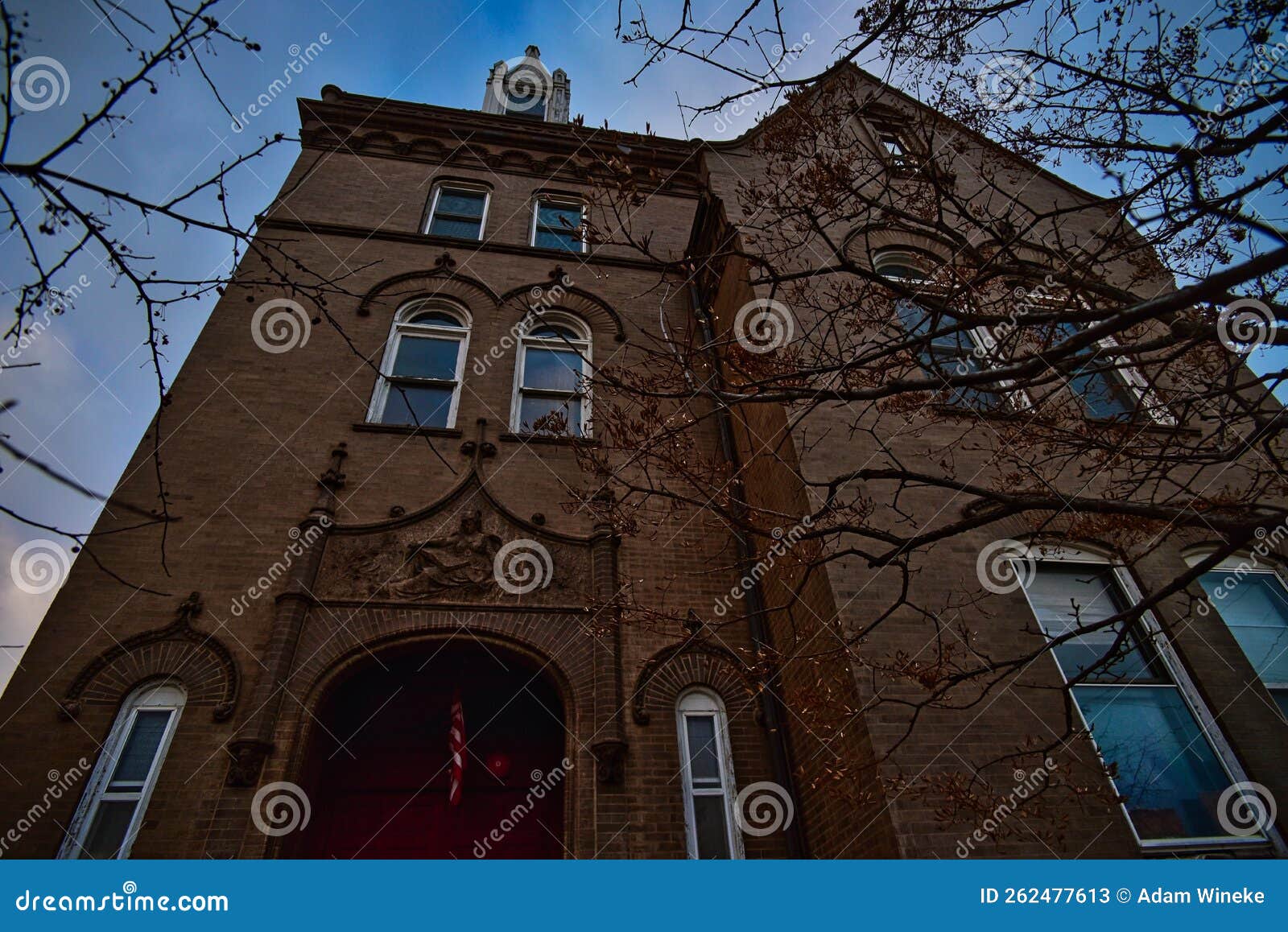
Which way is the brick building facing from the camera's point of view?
toward the camera
